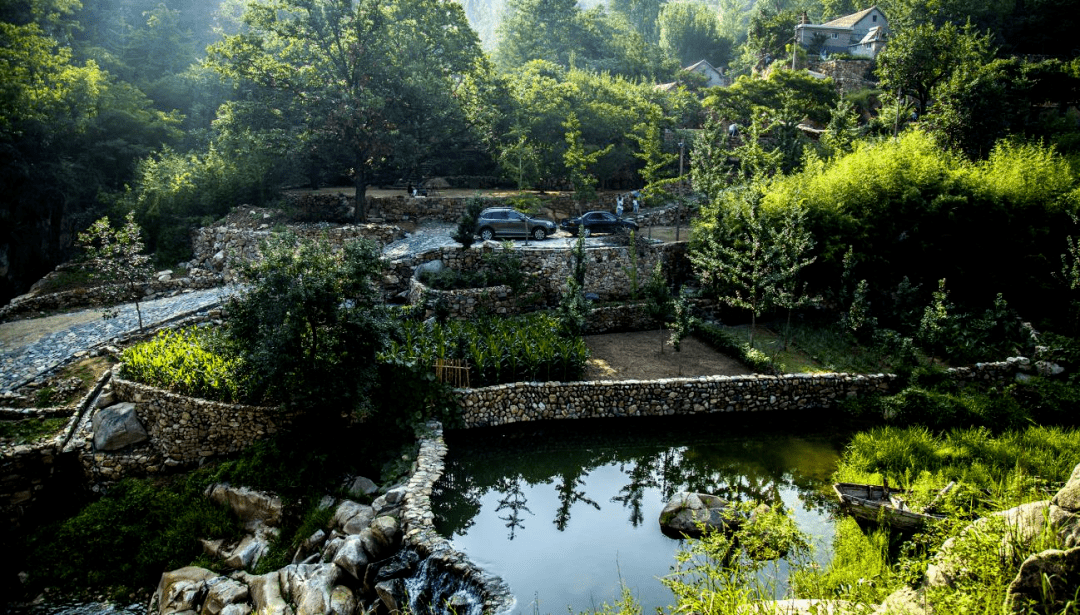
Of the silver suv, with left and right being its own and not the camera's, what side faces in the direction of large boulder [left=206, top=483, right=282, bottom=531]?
right

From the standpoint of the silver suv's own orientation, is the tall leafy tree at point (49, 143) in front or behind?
behind

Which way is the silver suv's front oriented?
to the viewer's right

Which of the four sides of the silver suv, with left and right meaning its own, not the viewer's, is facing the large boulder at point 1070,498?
right

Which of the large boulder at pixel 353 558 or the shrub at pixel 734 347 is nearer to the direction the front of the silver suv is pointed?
the shrub

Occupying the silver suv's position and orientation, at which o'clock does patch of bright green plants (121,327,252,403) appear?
The patch of bright green plants is roughly at 4 o'clock from the silver suv.

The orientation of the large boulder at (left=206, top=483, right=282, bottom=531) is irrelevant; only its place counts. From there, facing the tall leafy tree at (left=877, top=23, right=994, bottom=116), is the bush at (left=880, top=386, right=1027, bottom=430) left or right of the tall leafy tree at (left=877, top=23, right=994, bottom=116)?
right

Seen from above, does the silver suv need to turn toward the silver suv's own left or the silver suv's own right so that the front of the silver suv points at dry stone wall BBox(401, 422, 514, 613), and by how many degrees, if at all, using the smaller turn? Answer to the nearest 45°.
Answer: approximately 90° to the silver suv's own right

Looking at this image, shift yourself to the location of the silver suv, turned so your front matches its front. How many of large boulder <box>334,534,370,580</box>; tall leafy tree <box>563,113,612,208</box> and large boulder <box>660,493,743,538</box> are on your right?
2
